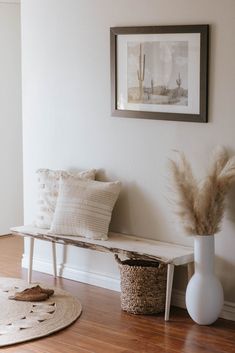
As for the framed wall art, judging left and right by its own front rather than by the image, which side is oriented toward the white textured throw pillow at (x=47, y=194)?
right

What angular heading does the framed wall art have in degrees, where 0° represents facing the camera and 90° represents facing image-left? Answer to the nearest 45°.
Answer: approximately 45°
